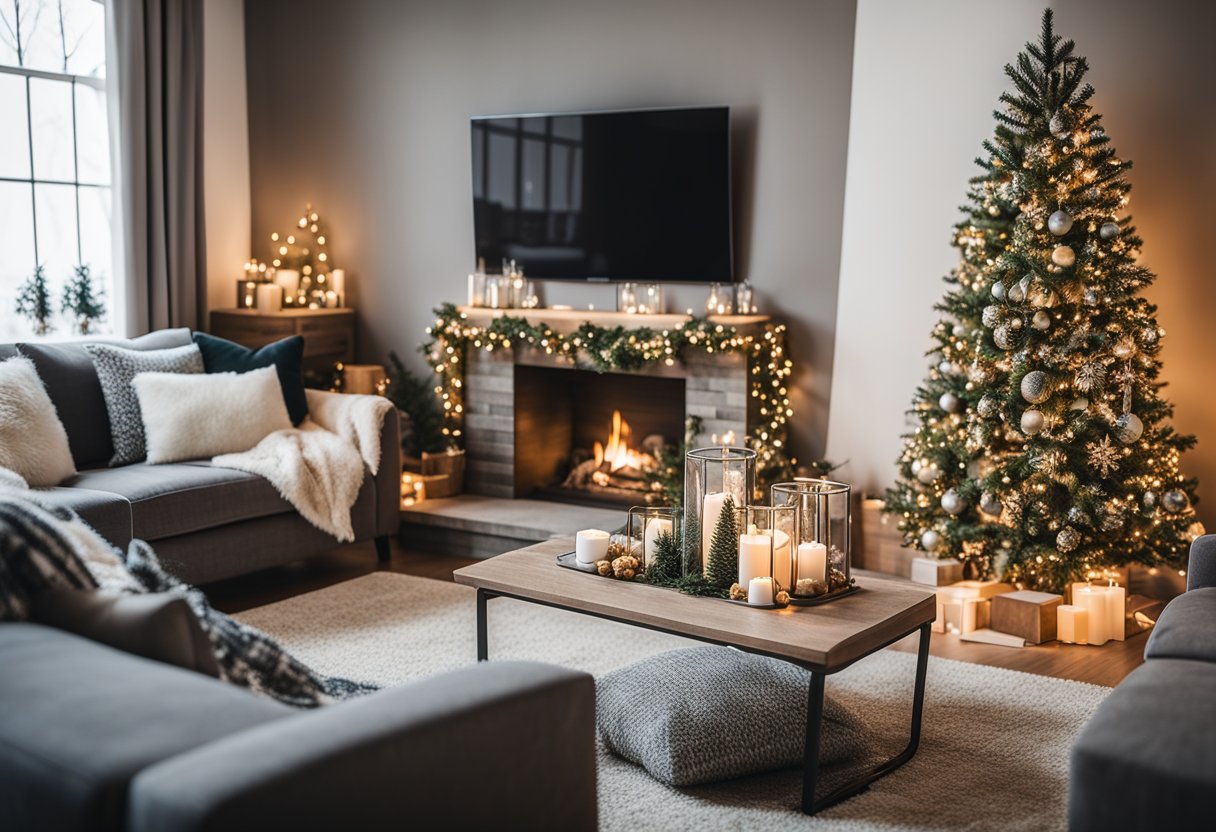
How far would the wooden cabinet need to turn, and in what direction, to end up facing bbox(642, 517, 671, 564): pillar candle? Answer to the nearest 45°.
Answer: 0° — it already faces it

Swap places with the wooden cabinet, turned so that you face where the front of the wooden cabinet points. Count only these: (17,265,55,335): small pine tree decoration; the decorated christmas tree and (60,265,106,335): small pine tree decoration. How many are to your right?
2

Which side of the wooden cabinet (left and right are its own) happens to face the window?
right

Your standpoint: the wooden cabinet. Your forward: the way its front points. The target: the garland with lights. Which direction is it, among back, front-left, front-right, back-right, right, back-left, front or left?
front-left

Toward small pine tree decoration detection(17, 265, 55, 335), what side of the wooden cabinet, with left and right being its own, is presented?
right

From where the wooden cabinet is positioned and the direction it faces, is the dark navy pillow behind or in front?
in front

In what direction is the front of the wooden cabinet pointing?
toward the camera

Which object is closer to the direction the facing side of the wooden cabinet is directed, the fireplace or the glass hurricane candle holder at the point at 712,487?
the glass hurricane candle holder

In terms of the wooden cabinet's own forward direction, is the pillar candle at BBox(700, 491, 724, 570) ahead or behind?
ahead

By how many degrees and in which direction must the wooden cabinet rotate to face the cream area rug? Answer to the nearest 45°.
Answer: approximately 45° to its left

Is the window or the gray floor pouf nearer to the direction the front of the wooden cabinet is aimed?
the gray floor pouf

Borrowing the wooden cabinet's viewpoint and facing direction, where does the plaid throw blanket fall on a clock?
The plaid throw blanket is roughly at 12 o'clock from the wooden cabinet.

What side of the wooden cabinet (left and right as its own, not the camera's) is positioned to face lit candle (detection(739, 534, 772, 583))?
front

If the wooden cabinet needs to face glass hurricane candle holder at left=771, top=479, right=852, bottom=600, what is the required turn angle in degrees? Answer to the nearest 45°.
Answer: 0° — it already faces it
